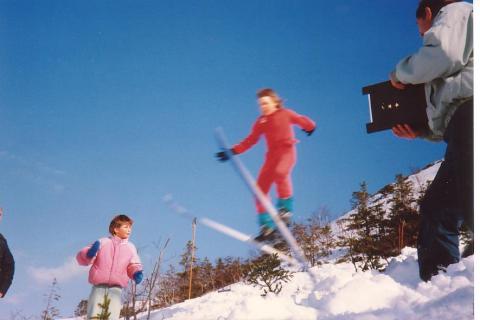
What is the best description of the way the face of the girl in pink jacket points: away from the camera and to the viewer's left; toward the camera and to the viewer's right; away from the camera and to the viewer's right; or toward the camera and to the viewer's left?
toward the camera and to the viewer's right

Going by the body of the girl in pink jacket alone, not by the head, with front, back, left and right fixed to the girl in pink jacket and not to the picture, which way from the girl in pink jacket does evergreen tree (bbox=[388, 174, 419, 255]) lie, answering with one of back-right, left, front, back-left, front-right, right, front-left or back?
back-left

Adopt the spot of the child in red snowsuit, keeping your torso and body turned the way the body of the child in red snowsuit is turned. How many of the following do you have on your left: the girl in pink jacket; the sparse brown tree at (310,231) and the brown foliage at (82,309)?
0

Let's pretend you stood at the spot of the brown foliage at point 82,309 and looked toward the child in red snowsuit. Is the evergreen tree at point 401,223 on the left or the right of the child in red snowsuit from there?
left

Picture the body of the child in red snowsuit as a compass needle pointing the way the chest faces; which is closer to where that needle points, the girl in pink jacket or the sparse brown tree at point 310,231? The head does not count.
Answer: the girl in pink jacket

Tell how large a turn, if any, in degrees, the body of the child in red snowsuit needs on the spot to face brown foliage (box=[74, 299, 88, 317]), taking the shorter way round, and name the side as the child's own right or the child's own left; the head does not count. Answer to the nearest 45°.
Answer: approximately 90° to the child's own right

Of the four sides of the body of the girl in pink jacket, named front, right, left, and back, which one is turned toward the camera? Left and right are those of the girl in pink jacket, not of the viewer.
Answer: front

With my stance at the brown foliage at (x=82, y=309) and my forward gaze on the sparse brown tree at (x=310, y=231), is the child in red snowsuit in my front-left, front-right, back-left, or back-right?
front-right

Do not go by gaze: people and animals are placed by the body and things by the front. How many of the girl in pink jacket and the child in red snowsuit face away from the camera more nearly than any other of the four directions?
0

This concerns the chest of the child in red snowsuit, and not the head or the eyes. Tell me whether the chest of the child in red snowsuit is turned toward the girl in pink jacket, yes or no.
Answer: no

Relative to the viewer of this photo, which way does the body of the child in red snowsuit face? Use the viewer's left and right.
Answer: facing the viewer and to the left of the viewer

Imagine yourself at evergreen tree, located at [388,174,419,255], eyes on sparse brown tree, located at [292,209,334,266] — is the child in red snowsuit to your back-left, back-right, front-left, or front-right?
front-left

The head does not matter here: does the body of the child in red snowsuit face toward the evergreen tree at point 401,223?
no
